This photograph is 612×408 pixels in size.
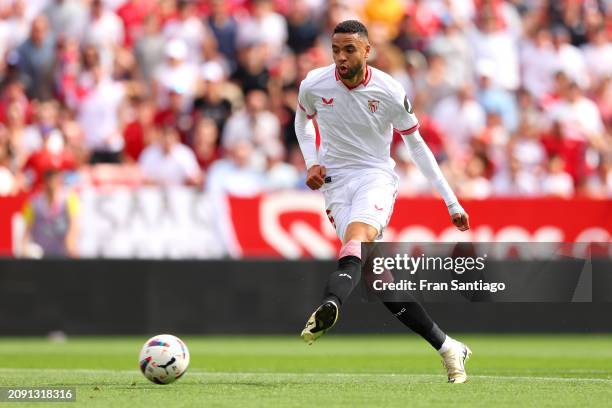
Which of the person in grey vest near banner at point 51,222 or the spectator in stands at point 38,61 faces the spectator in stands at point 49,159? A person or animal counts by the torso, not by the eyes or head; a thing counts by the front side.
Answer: the spectator in stands at point 38,61

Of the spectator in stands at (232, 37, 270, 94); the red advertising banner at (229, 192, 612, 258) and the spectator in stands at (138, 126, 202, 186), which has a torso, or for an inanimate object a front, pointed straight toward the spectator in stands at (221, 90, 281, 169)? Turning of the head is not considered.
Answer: the spectator in stands at (232, 37, 270, 94)

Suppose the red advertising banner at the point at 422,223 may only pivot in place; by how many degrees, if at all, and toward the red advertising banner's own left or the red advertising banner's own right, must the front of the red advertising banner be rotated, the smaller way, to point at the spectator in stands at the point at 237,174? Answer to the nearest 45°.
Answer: approximately 90° to the red advertising banner's own right

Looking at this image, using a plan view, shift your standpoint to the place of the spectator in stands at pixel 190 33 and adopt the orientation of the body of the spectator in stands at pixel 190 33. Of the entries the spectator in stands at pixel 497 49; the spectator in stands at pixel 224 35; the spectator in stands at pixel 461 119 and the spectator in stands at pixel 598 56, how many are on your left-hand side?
4

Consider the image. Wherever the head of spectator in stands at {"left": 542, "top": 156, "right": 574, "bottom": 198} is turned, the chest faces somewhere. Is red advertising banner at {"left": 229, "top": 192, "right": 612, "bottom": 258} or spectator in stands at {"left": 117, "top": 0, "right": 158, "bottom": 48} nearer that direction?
the red advertising banner

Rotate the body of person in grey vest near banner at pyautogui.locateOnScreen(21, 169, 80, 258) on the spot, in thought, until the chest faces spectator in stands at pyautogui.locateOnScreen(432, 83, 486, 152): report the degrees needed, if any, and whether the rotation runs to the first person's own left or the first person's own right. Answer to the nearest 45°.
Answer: approximately 90° to the first person's own left

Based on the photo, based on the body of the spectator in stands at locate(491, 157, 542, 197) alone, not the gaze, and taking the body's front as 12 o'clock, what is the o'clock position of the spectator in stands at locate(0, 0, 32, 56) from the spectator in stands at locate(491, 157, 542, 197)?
the spectator in stands at locate(0, 0, 32, 56) is roughly at 3 o'clock from the spectator in stands at locate(491, 157, 542, 197).

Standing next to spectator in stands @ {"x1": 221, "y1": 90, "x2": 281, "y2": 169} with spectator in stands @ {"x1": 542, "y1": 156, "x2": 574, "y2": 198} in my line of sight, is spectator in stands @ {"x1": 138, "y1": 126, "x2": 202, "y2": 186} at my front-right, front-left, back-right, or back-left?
back-right
